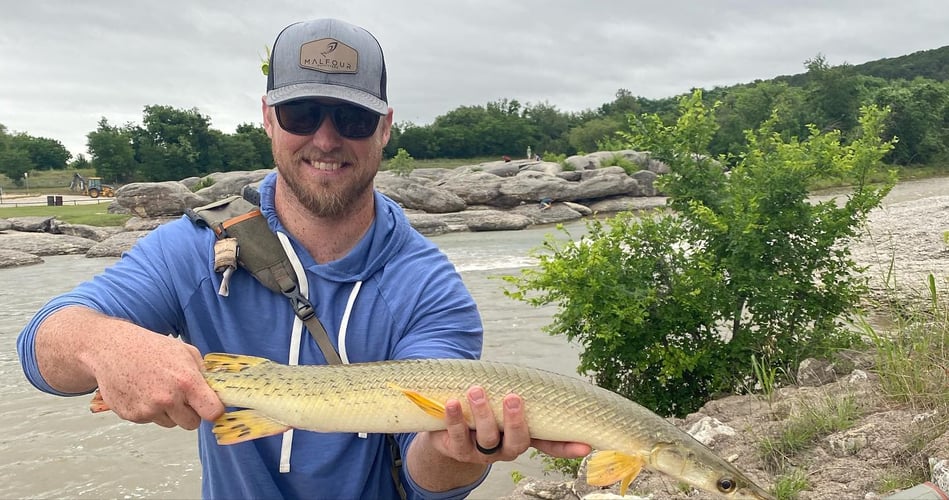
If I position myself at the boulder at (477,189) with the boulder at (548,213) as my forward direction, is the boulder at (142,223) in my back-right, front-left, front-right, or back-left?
back-right

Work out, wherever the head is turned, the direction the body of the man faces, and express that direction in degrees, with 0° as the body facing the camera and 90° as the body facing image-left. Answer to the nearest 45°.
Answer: approximately 0°

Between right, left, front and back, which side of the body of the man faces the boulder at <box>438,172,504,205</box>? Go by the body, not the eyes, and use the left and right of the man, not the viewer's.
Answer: back

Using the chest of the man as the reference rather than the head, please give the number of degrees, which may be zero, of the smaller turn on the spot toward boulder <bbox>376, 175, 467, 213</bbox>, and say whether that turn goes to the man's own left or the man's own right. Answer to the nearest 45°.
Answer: approximately 180°

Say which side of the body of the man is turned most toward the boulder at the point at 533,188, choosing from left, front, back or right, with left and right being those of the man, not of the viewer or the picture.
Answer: back

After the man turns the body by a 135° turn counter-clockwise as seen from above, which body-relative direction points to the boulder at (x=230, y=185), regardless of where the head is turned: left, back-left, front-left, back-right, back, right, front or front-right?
front-left

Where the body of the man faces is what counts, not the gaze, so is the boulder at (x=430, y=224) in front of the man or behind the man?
behind

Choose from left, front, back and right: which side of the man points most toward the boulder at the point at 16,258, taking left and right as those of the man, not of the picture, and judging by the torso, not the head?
back

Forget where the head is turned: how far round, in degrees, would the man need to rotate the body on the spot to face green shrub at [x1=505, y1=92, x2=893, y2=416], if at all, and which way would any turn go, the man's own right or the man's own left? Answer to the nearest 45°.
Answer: approximately 135° to the man's own left
